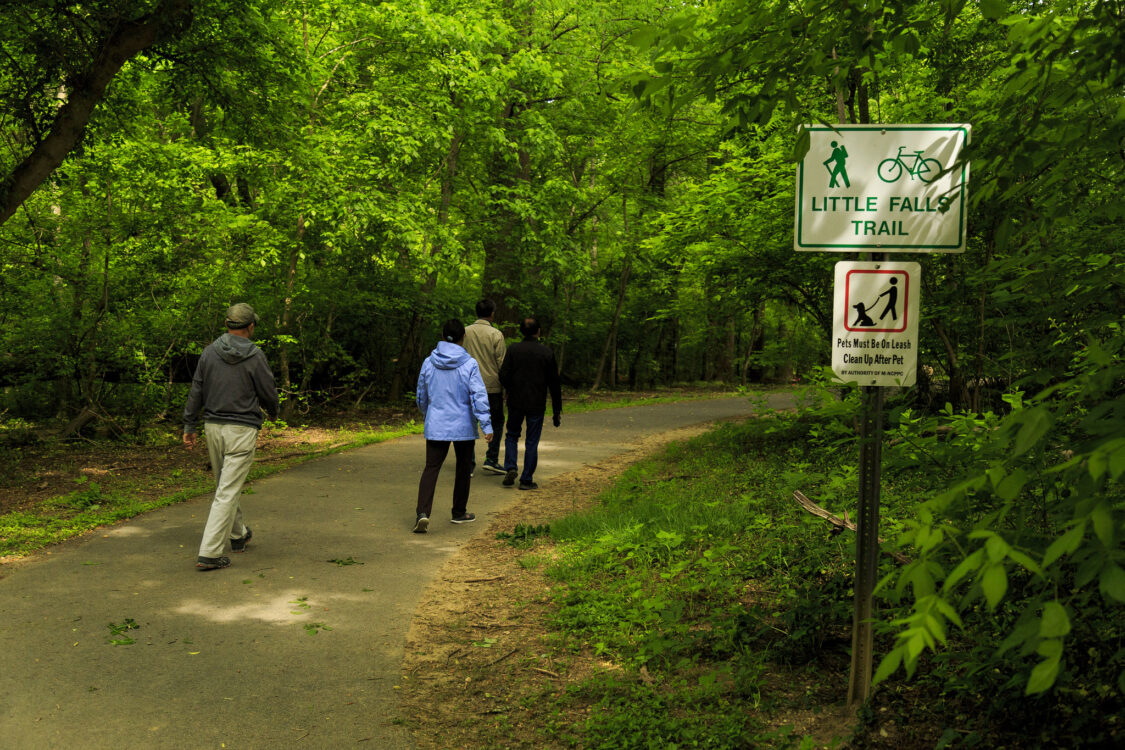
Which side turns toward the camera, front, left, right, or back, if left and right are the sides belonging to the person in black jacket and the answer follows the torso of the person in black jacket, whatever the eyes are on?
back

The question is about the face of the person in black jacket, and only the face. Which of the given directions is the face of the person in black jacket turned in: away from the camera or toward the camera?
away from the camera

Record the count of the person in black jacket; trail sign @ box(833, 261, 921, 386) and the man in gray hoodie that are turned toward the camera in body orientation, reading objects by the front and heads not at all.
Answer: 1

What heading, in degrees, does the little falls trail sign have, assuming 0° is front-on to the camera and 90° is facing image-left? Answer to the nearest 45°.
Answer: approximately 0°

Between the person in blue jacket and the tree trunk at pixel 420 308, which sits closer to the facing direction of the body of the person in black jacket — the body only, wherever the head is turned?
the tree trunk

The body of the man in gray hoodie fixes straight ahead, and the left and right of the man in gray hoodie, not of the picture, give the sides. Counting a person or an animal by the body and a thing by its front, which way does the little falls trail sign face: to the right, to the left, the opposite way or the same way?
the opposite way

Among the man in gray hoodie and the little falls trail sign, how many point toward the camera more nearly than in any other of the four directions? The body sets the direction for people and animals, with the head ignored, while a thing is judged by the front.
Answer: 1

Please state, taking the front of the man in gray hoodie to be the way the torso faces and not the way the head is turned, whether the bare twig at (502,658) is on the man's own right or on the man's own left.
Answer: on the man's own right

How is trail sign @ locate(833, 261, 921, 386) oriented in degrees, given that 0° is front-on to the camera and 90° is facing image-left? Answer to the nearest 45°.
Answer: approximately 0°

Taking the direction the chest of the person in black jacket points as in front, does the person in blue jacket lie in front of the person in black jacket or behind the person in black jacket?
behind

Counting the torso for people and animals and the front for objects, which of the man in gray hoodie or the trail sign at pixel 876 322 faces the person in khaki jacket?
the man in gray hoodie

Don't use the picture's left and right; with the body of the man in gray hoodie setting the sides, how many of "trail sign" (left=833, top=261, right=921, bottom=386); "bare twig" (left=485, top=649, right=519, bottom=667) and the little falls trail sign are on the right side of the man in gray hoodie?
3

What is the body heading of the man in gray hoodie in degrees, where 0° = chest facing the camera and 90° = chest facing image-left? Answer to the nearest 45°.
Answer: approximately 225°
